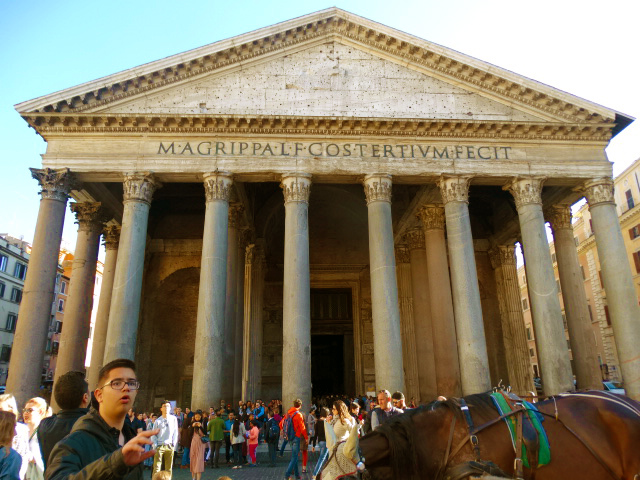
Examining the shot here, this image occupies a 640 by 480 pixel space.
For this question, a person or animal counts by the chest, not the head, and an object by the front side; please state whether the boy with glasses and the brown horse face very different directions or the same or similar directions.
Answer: very different directions

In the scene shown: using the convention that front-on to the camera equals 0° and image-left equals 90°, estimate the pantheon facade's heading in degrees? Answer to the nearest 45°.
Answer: approximately 0°

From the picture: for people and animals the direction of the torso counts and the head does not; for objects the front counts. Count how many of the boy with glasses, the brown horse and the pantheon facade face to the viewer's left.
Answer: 1

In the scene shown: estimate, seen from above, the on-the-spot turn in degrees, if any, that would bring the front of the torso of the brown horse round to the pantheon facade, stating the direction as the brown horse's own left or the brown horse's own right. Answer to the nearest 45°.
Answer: approximately 45° to the brown horse's own right

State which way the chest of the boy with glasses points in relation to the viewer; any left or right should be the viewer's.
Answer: facing the viewer and to the right of the viewer

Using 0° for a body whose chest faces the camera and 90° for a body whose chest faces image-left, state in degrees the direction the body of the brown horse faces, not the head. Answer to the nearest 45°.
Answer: approximately 90°

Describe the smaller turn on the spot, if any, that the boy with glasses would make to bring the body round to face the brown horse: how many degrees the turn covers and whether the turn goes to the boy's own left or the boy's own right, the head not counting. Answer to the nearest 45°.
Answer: approximately 45° to the boy's own left

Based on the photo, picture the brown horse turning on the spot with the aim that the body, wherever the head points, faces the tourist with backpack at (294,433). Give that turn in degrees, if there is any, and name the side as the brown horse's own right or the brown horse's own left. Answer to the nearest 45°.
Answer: approximately 45° to the brown horse's own right

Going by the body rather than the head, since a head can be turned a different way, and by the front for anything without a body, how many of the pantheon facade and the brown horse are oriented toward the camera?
1

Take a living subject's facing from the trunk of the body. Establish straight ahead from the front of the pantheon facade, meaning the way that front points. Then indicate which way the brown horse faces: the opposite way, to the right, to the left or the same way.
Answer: to the right
